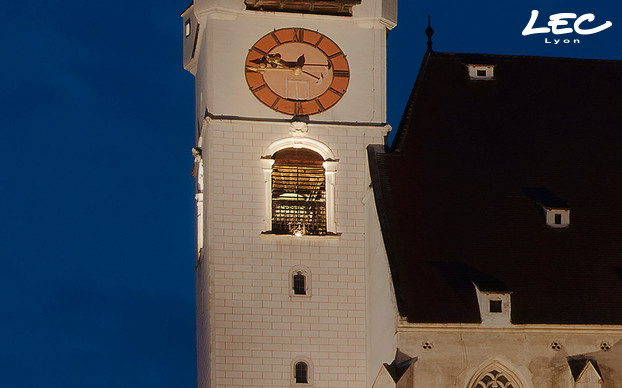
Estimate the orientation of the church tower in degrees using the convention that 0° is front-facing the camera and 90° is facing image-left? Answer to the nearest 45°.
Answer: approximately 0°
